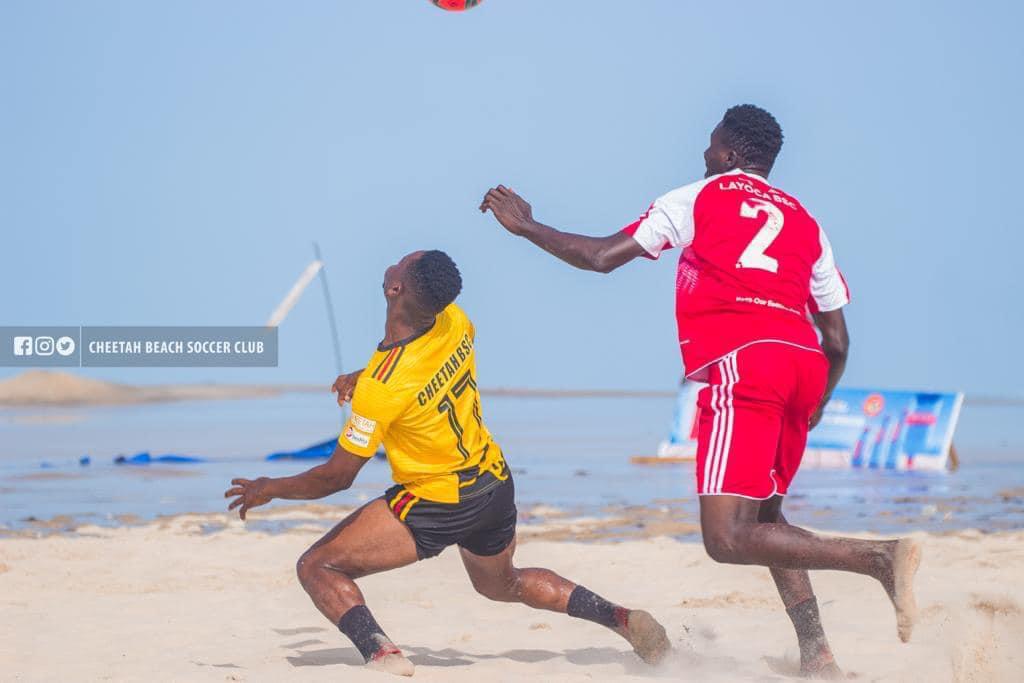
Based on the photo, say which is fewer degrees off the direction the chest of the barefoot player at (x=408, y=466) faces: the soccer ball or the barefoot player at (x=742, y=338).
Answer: the soccer ball

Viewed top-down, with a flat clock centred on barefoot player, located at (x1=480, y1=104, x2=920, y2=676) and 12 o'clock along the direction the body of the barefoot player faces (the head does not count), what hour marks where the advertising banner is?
The advertising banner is roughly at 2 o'clock from the barefoot player.

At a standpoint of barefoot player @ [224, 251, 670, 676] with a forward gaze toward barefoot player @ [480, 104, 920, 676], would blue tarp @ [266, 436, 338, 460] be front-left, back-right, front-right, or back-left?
back-left

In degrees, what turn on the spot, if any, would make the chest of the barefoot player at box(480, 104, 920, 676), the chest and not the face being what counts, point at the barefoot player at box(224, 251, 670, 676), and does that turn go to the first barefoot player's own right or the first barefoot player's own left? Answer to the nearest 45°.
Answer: approximately 45° to the first barefoot player's own left

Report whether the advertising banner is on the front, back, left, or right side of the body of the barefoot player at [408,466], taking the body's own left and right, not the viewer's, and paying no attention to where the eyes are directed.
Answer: right

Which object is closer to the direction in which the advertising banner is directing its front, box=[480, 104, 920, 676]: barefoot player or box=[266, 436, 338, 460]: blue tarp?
the barefoot player

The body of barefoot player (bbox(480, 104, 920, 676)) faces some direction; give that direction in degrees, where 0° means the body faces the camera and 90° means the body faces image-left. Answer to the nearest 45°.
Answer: approximately 135°

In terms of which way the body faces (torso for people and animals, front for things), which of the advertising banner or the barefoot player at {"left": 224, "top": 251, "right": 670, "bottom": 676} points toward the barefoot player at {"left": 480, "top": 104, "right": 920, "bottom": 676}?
the advertising banner

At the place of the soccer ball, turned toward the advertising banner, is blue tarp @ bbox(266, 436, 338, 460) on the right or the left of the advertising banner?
left

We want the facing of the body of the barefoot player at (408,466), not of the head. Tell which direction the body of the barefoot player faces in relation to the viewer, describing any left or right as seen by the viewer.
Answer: facing away from the viewer and to the left of the viewer

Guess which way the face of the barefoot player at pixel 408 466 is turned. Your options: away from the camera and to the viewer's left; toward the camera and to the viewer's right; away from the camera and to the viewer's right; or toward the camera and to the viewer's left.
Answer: away from the camera and to the viewer's left
